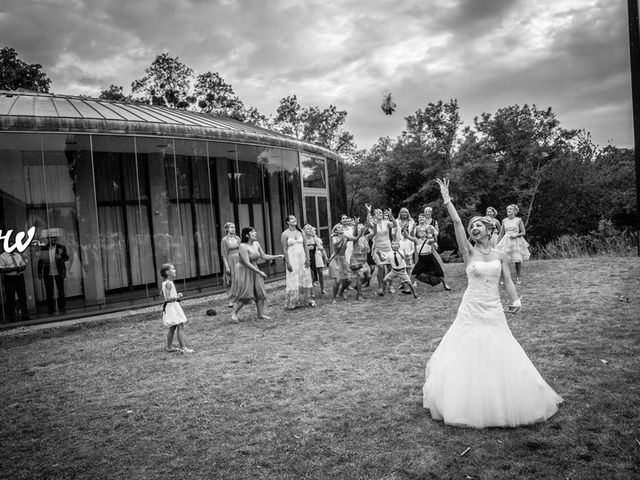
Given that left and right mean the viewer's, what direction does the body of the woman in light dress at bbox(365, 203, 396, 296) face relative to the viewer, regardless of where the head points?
facing the viewer

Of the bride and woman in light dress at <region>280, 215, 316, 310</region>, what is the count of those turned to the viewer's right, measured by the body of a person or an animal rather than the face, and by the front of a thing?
0

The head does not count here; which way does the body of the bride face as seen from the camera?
toward the camera

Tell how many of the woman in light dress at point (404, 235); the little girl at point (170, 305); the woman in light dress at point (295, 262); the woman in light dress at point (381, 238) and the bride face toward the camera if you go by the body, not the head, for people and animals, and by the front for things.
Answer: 4

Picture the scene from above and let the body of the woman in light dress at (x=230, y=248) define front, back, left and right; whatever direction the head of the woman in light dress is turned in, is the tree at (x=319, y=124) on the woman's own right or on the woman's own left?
on the woman's own left

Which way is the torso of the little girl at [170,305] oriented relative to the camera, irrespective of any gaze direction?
to the viewer's right

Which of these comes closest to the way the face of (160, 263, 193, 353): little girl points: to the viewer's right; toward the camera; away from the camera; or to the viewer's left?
to the viewer's right

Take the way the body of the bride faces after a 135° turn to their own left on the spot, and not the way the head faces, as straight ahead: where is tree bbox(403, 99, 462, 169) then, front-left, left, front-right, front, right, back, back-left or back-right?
front-left

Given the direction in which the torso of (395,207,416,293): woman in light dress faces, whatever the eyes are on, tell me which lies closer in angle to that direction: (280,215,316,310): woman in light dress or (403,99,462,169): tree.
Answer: the woman in light dress

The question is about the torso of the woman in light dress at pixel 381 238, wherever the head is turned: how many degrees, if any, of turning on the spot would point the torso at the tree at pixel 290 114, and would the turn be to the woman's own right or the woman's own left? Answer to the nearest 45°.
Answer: approximately 180°

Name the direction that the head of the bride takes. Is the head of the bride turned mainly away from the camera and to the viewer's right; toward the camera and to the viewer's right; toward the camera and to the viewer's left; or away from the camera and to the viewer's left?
toward the camera and to the viewer's left

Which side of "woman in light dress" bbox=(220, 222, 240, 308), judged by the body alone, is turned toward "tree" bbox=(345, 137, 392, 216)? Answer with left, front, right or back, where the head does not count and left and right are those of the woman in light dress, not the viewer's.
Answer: left

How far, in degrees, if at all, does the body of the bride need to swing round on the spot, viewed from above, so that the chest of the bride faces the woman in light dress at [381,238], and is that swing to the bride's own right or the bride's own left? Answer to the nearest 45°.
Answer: approximately 180°

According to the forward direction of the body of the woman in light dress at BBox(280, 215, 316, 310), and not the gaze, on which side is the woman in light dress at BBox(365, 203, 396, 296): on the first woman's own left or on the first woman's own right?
on the first woman's own left

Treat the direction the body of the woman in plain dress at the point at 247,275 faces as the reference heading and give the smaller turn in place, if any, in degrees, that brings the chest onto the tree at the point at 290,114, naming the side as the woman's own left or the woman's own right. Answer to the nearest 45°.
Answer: approximately 135° to the woman's own left

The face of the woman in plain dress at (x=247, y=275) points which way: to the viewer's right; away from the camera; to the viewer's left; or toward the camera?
to the viewer's right

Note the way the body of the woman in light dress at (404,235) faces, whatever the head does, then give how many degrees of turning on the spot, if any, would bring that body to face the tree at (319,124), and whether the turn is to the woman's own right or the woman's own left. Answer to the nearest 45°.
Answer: approximately 180°
